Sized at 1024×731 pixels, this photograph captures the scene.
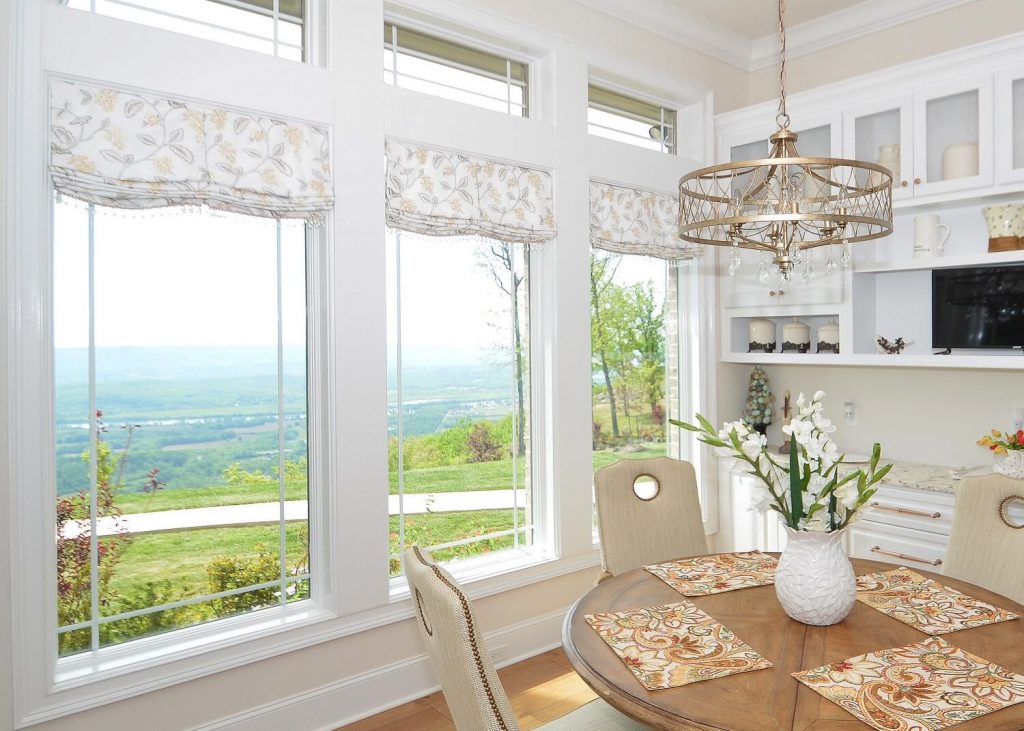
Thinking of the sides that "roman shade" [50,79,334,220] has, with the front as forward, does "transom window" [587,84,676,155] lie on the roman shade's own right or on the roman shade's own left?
on the roman shade's own left

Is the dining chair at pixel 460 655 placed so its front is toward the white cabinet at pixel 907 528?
yes

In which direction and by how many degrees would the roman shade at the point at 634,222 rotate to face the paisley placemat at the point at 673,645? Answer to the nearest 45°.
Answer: approximately 45° to its right

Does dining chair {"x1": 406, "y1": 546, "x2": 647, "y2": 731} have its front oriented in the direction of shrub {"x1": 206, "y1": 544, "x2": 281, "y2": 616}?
no

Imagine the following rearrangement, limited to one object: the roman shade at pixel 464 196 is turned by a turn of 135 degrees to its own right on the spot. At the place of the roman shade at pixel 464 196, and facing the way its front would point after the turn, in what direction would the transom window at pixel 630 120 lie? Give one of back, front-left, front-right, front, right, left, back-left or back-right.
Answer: back-right

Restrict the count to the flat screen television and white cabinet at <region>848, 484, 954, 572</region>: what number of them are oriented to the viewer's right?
0

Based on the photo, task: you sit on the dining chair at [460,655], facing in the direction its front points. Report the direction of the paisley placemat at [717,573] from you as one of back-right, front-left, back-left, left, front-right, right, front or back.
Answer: front

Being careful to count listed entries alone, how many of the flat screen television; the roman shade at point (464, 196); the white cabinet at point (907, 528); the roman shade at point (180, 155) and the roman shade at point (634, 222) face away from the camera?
0

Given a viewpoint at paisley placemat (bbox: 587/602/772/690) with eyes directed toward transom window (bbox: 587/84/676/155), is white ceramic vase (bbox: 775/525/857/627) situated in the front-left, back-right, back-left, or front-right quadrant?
front-right

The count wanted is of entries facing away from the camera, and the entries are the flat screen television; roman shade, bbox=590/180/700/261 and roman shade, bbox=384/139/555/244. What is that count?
0

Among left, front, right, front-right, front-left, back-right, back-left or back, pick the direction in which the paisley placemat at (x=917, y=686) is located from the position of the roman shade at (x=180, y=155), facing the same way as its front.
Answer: front

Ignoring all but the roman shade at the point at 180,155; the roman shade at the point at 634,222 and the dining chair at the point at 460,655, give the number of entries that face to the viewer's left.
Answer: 0

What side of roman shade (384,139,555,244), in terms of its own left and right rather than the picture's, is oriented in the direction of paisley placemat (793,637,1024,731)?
front

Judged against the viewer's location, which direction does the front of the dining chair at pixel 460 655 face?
facing away from the viewer and to the right of the viewer

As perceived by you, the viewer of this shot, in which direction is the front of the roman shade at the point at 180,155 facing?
facing the viewer and to the right of the viewer

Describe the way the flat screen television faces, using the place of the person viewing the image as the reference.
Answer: facing the viewer and to the left of the viewer
